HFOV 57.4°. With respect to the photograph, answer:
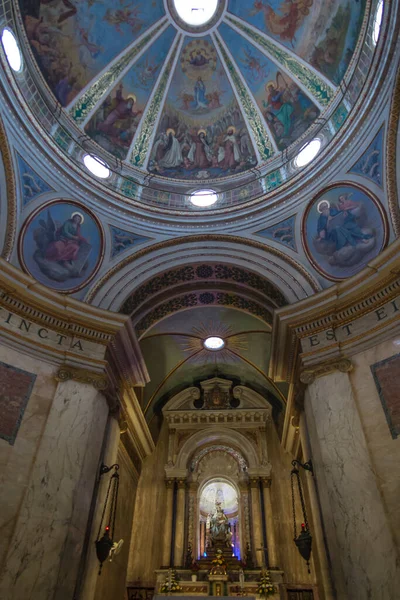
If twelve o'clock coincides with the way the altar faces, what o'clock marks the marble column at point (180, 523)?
The marble column is roughly at 4 o'clock from the altar.

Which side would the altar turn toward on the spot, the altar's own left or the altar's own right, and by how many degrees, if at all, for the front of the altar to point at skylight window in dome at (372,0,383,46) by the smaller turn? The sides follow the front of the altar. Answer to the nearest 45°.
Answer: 0° — it already faces it

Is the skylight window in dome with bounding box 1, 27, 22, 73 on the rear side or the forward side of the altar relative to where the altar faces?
on the forward side

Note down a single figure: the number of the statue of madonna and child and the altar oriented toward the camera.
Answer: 2

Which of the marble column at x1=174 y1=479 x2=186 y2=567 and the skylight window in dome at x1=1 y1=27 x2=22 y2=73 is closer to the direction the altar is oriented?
the skylight window in dome

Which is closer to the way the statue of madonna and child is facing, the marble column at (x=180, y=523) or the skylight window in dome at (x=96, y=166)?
the skylight window in dome

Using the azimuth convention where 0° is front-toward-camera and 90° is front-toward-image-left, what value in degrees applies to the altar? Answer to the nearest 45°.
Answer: approximately 0°
